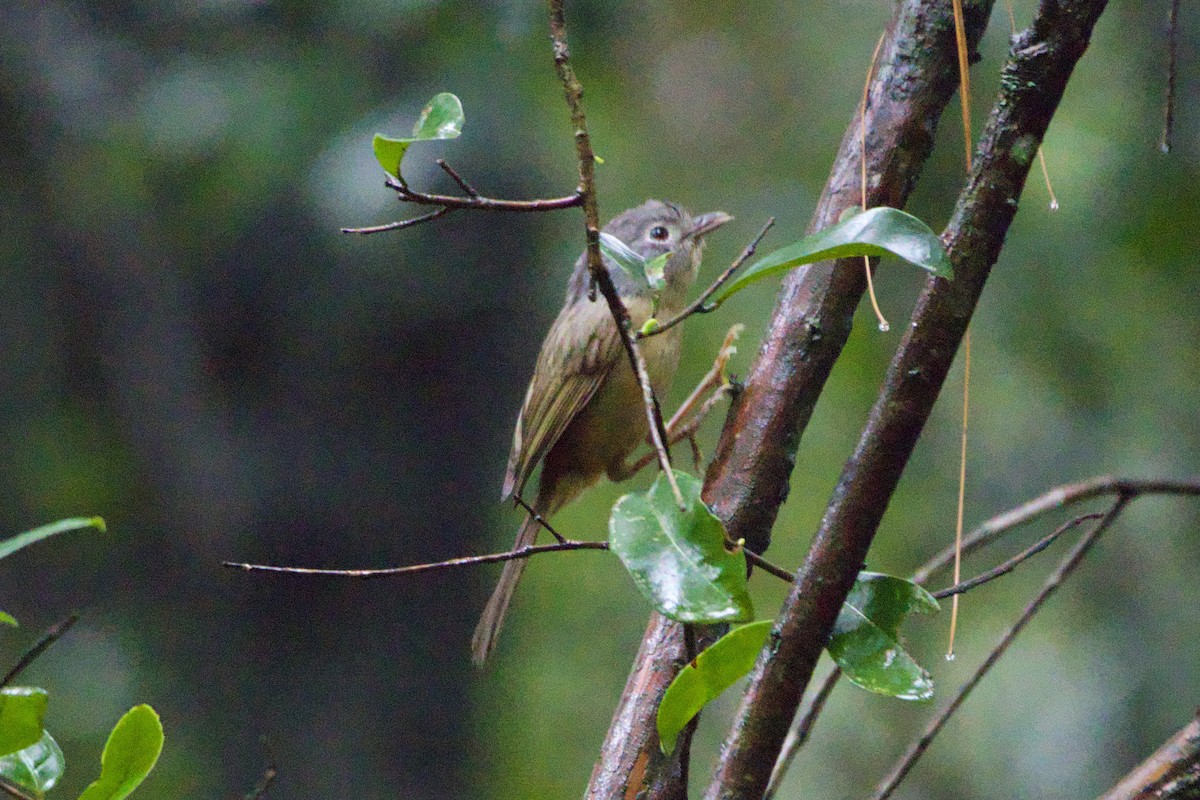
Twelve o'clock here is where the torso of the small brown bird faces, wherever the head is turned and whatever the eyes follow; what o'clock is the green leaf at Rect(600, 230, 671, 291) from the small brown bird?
The green leaf is roughly at 3 o'clock from the small brown bird.

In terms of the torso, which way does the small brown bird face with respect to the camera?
to the viewer's right

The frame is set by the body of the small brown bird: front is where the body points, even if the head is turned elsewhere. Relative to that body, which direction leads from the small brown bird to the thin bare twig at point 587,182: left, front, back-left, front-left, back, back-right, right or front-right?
right
